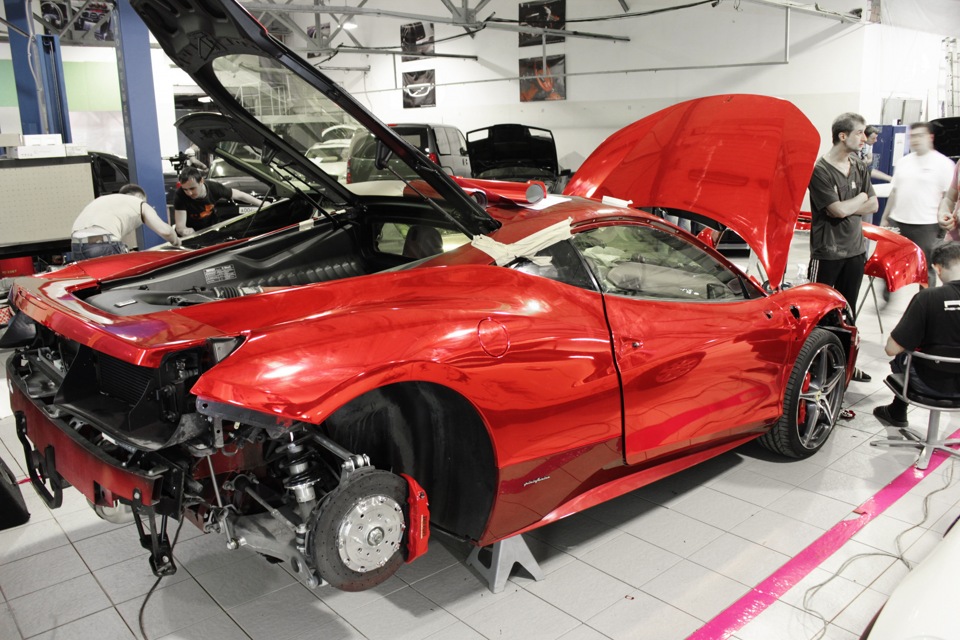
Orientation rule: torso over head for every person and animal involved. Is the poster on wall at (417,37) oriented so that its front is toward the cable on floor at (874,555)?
yes

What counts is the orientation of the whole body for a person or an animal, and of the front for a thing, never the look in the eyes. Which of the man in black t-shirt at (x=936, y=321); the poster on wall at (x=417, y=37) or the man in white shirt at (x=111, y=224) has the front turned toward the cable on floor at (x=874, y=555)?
the poster on wall

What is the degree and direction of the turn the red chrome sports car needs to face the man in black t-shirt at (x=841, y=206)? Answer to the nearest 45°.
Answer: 0° — it already faces them

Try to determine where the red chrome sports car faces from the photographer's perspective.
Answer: facing away from the viewer and to the right of the viewer

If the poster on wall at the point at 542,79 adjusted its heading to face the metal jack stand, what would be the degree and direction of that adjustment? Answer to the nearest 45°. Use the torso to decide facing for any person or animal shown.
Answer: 0° — it already faces it

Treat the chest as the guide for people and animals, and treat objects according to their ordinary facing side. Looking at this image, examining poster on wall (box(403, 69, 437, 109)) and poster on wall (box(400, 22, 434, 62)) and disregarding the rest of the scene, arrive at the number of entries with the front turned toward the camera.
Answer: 2

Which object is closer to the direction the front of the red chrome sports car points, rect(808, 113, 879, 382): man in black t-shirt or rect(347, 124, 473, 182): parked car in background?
the man in black t-shirt

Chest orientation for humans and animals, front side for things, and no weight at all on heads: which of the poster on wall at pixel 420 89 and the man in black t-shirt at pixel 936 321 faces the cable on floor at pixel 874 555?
the poster on wall

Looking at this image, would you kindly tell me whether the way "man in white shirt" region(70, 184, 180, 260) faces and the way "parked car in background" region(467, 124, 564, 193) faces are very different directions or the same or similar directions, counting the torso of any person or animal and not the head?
very different directions
